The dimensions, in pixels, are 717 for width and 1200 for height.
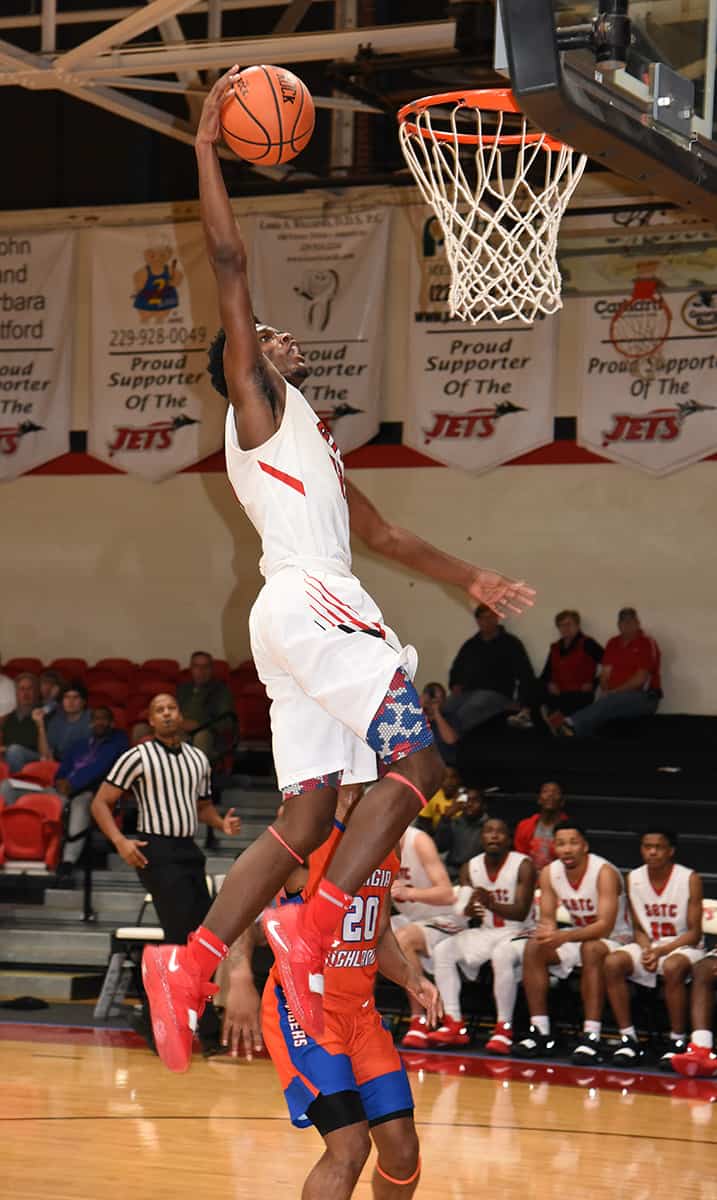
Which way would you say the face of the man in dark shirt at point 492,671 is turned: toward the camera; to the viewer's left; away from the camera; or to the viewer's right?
toward the camera

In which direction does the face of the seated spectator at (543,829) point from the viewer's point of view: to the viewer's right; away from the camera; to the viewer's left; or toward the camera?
toward the camera

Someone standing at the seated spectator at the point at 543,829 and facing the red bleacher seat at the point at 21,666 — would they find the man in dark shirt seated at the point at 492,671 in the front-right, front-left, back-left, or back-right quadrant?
front-right

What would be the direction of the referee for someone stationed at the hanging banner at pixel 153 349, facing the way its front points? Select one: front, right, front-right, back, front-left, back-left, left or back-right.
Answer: front

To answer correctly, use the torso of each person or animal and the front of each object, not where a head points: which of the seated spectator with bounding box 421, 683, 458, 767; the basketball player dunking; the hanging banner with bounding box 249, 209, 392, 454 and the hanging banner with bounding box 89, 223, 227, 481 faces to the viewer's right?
the basketball player dunking

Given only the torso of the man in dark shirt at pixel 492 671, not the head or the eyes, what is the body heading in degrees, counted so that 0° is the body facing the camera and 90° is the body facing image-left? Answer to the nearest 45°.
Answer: approximately 45°

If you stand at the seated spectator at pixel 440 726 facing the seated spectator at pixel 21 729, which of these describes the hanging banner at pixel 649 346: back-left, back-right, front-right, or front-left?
back-right

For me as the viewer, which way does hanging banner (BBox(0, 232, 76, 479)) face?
facing the viewer

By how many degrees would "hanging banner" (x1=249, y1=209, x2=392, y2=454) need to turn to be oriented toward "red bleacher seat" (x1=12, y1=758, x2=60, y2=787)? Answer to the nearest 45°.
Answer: approximately 45° to its right

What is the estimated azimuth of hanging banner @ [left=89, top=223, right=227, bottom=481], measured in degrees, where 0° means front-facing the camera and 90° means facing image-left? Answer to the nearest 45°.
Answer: approximately 0°

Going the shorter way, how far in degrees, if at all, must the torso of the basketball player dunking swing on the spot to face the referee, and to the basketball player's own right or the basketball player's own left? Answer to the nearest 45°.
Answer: approximately 90° to the basketball player's own left

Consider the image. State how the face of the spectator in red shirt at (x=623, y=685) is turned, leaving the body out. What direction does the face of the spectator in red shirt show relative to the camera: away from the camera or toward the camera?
toward the camera

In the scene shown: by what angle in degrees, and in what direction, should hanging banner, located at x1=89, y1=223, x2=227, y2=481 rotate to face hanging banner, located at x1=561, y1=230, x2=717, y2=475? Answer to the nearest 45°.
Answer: approximately 45° to its left

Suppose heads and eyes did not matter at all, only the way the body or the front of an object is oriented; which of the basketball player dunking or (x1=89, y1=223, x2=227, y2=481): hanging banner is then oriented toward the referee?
the hanging banner

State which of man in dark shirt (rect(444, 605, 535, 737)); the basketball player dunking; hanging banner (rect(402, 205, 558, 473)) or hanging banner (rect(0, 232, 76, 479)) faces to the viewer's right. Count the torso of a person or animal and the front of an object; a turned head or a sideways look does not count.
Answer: the basketball player dunking

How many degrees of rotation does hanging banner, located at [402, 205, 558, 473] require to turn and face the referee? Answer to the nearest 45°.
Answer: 0° — it already faces them

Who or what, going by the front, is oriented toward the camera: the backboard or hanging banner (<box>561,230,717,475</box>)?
the hanging banner
